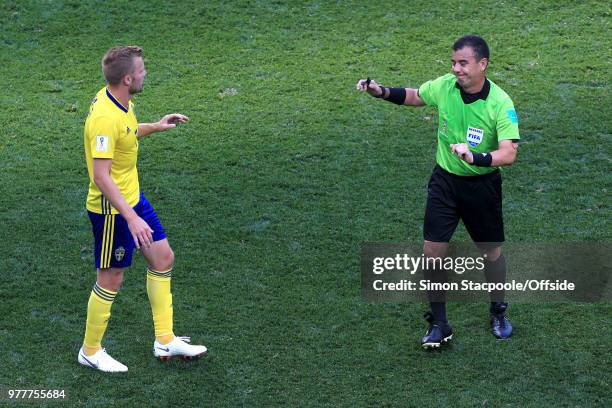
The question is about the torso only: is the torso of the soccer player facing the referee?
yes

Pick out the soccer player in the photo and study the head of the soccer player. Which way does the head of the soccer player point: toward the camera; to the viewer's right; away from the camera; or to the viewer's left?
to the viewer's right

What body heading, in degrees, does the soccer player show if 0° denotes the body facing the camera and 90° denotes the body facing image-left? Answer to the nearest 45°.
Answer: approximately 270°

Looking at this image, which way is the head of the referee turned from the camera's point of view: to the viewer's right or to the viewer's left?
to the viewer's left
